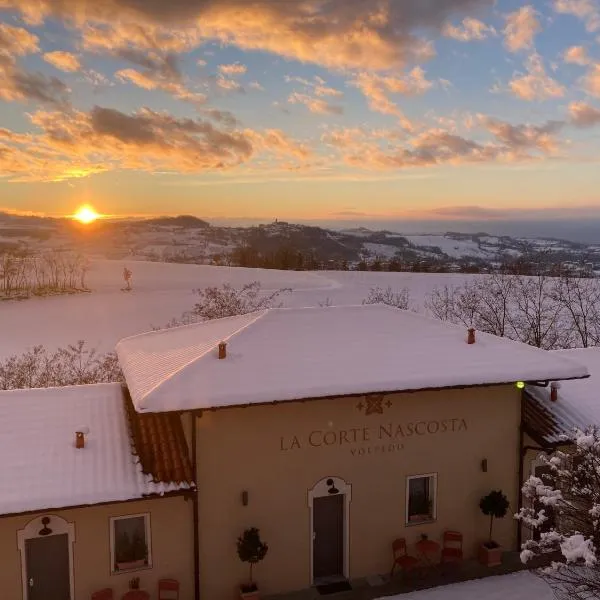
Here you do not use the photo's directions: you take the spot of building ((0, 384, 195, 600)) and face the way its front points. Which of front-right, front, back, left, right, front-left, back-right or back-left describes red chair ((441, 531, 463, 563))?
left

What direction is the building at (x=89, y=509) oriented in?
toward the camera

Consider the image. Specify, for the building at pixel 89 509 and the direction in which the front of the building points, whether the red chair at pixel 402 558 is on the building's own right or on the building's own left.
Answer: on the building's own left

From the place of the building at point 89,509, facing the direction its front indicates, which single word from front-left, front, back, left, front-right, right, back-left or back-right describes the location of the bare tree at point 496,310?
back-left

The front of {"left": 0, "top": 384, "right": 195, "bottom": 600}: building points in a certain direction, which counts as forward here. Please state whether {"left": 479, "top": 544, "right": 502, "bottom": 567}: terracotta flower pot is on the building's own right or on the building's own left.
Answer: on the building's own left

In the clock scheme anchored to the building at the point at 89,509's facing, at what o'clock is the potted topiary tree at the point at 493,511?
The potted topiary tree is roughly at 9 o'clock from the building.

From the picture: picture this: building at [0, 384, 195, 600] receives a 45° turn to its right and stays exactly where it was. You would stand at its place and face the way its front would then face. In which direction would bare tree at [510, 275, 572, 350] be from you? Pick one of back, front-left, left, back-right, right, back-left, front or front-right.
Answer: back

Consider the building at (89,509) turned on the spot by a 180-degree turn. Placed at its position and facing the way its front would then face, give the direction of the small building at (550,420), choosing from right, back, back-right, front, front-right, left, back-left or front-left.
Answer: right

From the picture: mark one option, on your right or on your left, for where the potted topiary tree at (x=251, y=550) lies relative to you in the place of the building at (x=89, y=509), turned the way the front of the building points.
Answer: on your left
